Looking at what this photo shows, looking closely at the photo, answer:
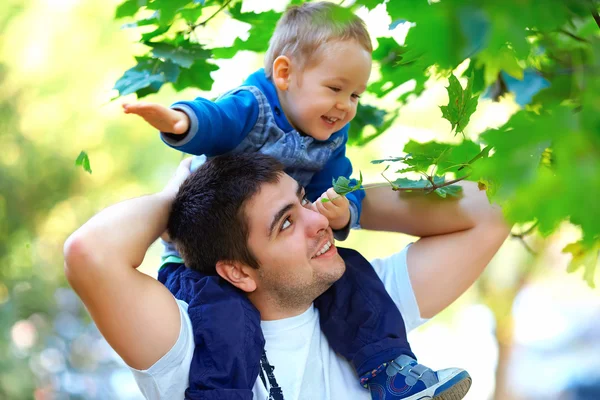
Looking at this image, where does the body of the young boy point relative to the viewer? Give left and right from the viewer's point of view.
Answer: facing the viewer and to the right of the viewer

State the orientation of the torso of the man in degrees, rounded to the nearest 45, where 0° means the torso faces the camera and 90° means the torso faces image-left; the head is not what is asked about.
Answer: approximately 315°

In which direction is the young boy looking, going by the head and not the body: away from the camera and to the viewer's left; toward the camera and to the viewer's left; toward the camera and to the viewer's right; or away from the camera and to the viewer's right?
toward the camera and to the viewer's right
